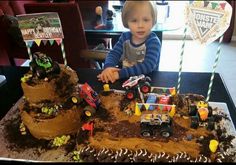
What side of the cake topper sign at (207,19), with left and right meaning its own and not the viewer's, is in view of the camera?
front

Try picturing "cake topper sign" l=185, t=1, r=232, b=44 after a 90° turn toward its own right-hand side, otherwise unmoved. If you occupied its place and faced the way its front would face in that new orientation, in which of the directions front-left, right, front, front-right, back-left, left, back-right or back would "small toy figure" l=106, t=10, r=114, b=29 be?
front-right

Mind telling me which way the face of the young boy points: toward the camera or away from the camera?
toward the camera

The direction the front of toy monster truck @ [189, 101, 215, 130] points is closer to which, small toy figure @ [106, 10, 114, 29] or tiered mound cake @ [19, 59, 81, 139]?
the tiered mound cake

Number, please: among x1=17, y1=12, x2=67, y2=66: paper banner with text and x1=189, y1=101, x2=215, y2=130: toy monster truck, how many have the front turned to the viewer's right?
0

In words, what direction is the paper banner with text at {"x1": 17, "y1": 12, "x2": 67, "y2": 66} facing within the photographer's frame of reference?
facing the viewer

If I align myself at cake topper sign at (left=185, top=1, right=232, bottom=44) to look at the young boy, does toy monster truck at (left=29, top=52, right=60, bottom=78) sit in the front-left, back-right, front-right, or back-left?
front-left

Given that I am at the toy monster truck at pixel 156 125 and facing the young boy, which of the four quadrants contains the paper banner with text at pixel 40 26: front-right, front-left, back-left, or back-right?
front-left

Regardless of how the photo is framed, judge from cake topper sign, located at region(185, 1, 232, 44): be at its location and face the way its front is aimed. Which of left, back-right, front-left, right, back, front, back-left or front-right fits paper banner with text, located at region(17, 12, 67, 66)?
right

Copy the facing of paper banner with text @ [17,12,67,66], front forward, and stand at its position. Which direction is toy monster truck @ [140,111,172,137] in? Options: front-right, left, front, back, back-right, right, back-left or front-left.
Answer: front-left
